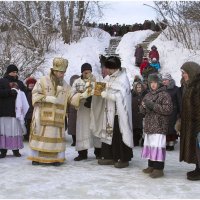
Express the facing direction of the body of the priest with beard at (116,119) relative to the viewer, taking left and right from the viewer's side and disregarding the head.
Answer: facing the viewer and to the left of the viewer

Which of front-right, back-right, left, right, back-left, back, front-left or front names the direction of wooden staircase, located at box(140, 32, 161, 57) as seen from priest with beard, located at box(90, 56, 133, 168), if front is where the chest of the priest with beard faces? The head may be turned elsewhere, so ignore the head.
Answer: back-right

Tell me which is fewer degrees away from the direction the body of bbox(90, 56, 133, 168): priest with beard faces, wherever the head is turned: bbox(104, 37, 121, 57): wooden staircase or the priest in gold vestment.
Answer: the priest in gold vestment

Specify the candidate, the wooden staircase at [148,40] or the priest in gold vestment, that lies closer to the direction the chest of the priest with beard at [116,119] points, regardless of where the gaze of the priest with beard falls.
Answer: the priest in gold vestment

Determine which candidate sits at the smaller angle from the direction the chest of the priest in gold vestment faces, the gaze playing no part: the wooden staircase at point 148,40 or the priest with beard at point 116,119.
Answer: the priest with beard

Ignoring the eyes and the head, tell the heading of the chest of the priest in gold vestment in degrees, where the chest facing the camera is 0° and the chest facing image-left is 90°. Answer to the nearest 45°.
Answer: approximately 315°

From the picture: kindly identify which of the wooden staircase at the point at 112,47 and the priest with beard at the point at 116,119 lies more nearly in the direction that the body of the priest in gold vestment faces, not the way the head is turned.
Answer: the priest with beard

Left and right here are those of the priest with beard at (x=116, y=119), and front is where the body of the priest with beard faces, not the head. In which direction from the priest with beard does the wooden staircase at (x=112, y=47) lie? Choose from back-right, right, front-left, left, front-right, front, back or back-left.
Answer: back-right

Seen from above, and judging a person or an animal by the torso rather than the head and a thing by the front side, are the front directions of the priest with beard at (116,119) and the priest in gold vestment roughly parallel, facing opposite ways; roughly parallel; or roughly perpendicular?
roughly perpendicular

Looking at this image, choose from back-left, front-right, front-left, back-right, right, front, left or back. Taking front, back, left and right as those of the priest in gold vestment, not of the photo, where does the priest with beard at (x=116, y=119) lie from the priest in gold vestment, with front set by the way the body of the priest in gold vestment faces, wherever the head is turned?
front-left

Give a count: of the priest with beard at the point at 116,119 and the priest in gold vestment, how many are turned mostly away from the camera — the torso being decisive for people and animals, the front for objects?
0
